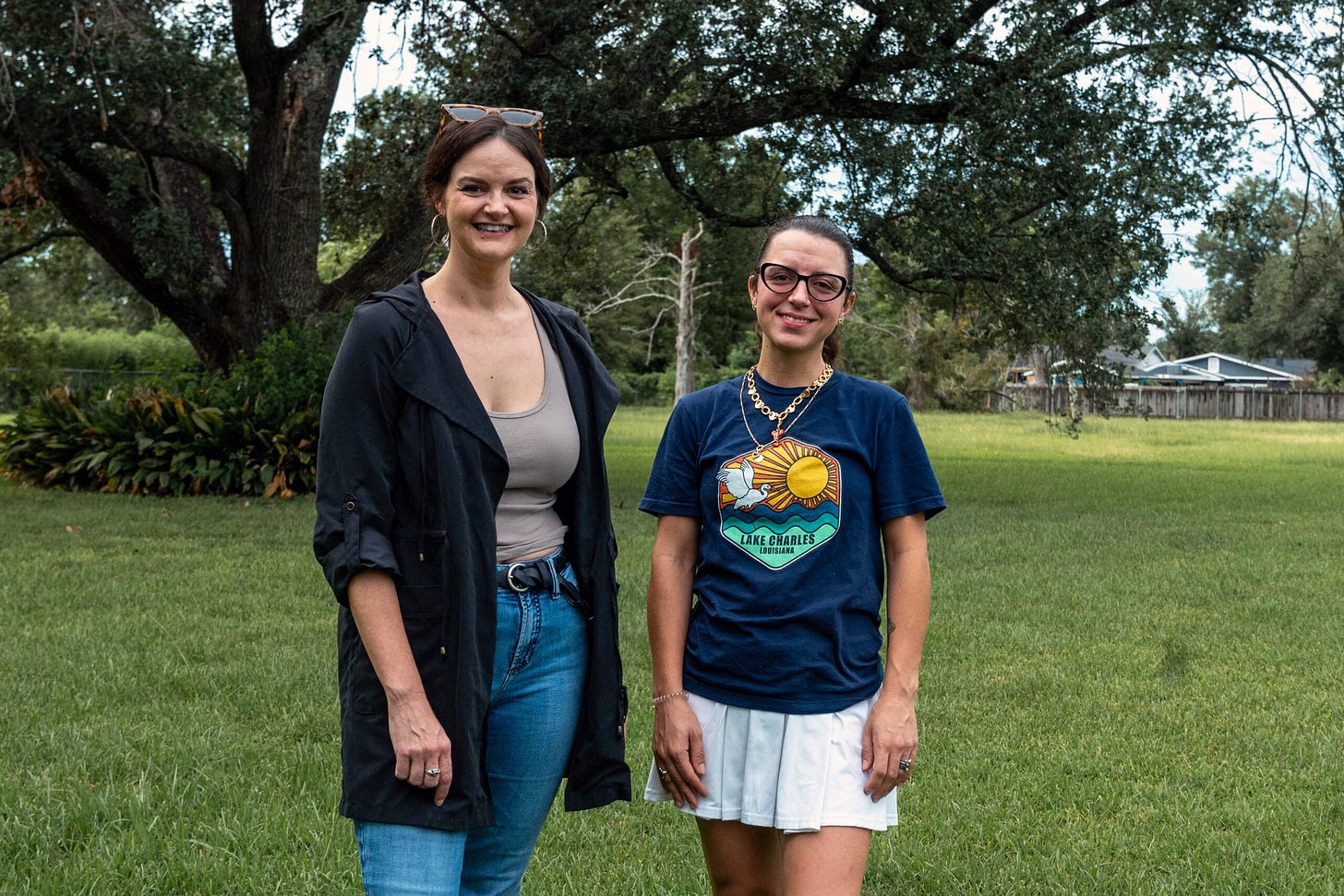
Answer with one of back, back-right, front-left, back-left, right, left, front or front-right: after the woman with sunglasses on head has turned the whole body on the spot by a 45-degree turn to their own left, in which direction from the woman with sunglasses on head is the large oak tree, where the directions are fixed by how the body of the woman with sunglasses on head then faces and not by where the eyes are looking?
left

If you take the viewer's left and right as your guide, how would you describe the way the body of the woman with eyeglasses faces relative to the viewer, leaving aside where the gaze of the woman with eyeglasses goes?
facing the viewer

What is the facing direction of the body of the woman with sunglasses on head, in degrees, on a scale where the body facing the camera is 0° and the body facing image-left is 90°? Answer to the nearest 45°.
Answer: approximately 315°

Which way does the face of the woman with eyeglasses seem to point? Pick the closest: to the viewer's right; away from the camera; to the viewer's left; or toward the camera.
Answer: toward the camera

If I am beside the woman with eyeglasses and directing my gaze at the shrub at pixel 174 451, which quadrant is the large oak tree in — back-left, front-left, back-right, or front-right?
front-right

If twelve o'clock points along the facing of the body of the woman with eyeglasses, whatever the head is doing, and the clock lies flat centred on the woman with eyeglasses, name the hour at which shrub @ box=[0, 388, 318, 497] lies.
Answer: The shrub is roughly at 5 o'clock from the woman with eyeglasses.

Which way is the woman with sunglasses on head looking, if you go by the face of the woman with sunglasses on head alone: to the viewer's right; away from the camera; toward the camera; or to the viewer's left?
toward the camera

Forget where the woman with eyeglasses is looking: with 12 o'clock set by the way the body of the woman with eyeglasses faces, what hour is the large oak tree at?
The large oak tree is roughly at 6 o'clock from the woman with eyeglasses.

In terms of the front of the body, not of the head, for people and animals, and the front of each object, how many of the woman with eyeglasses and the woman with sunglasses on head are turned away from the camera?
0

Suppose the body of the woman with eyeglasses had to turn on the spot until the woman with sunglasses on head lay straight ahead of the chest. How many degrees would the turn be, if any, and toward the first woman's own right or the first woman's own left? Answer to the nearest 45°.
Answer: approximately 45° to the first woman's own right

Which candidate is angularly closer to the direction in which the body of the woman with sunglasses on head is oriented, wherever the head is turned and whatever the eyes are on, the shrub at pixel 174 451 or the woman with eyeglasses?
the woman with eyeglasses

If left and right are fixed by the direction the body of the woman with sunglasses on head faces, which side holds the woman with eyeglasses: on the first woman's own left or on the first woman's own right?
on the first woman's own left
